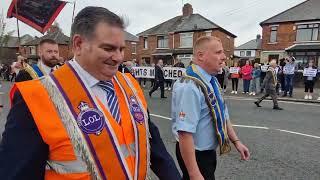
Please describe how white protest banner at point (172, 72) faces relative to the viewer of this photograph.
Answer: facing the viewer

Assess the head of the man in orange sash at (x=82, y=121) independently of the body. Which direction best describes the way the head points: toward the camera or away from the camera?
toward the camera

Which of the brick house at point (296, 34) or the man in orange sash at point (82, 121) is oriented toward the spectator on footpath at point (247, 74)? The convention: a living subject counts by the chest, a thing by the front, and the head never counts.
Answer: the brick house

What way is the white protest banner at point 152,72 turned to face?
toward the camera

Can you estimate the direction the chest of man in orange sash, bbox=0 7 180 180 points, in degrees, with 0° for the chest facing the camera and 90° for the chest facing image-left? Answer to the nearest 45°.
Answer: approximately 315°

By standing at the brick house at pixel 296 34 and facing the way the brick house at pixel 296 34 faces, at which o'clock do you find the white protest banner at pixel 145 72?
The white protest banner is roughly at 1 o'clock from the brick house.

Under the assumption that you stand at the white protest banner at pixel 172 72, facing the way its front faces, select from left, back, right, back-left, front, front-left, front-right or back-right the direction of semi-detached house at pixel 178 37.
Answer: back

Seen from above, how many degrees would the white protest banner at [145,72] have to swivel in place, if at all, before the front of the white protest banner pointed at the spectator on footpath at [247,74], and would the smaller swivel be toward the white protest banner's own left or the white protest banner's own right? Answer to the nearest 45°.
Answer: approximately 45° to the white protest banner's own left

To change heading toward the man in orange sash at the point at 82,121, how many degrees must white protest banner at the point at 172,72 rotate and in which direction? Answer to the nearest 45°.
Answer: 0° — it already faces them

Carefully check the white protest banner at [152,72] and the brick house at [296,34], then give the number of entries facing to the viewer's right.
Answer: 0

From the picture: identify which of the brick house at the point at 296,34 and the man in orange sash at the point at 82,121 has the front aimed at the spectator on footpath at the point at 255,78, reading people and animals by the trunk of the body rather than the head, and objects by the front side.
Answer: the brick house

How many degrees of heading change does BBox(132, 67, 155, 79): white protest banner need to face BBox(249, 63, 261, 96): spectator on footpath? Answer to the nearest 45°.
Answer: approximately 45° to its left
